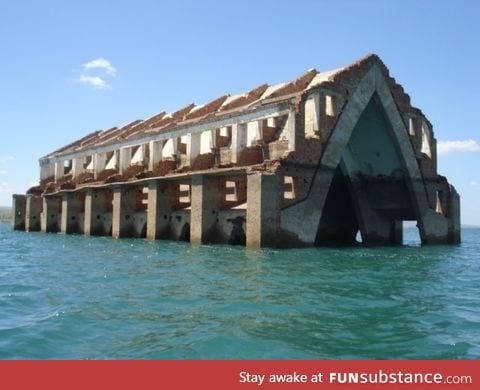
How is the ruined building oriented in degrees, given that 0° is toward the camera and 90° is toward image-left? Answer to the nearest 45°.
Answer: approximately 315°
